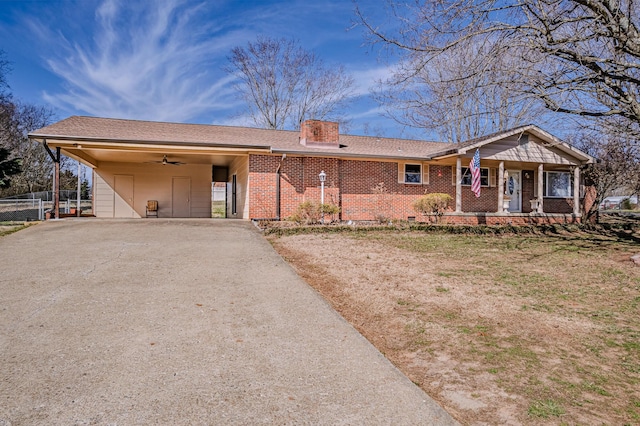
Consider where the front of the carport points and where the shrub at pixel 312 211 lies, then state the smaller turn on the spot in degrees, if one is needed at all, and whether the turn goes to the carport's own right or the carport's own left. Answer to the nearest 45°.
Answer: approximately 45° to the carport's own left

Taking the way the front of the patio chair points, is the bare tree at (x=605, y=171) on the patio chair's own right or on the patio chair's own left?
on the patio chair's own left

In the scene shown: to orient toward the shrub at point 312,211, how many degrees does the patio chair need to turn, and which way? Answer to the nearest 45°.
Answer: approximately 45° to its left

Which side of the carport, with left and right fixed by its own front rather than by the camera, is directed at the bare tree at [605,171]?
left

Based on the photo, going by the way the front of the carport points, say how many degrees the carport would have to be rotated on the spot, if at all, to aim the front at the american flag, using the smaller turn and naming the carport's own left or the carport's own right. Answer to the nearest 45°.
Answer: approximately 45° to the carport's own left

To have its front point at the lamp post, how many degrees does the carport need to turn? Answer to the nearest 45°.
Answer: approximately 45° to its left

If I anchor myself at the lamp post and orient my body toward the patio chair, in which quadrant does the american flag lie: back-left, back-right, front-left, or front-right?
back-right

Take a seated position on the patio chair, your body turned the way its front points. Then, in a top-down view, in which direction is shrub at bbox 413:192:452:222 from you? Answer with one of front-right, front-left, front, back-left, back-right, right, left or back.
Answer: front-left

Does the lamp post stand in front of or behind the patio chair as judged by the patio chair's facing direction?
in front

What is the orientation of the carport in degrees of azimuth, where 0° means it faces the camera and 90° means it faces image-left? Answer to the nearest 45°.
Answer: approximately 0°
